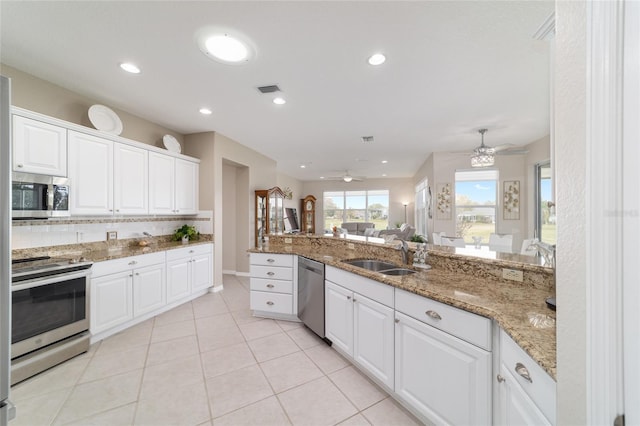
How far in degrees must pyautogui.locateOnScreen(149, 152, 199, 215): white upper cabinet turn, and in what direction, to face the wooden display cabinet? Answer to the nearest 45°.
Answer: approximately 90° to its left

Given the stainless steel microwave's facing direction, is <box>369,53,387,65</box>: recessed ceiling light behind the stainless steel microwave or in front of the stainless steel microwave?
in front

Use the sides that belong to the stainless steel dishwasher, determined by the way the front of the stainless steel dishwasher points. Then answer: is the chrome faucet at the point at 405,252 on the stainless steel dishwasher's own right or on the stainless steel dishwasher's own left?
on the stainless steel dishwasher's own left

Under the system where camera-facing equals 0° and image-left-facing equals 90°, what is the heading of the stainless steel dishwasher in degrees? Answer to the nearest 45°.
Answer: approximately 45°

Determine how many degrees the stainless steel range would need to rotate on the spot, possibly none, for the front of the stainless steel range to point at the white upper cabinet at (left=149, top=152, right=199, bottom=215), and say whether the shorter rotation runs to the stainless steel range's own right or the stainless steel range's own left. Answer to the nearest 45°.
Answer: approximately 90° to the stainless steel range's own left

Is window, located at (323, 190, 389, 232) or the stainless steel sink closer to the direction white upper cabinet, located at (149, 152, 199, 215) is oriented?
the stainless steel sink

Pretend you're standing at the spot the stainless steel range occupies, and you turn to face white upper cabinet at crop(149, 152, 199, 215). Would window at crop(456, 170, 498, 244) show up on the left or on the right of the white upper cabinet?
right

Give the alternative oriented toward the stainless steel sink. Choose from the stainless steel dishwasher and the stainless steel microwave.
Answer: the stainless steel microwave

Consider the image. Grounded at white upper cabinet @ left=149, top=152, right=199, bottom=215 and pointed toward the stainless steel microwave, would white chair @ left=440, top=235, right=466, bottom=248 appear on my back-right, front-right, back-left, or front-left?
back-left

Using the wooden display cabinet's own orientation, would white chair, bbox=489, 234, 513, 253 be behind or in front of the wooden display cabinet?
in front

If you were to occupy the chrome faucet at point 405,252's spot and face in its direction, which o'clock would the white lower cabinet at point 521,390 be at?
The white lower cabinet is roughly at 10 o'clock from the chrome faucet.

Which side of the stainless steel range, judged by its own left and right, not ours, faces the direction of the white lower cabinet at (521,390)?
front

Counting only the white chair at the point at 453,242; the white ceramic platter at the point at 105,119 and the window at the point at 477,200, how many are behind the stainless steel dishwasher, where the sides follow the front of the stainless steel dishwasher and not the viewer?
2

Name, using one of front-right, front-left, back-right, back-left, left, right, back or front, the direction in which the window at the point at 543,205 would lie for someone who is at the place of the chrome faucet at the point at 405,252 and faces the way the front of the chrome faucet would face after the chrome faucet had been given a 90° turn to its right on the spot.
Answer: right

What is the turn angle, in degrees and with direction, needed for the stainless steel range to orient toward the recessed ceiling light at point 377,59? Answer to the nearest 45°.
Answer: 0° — it already faces it
